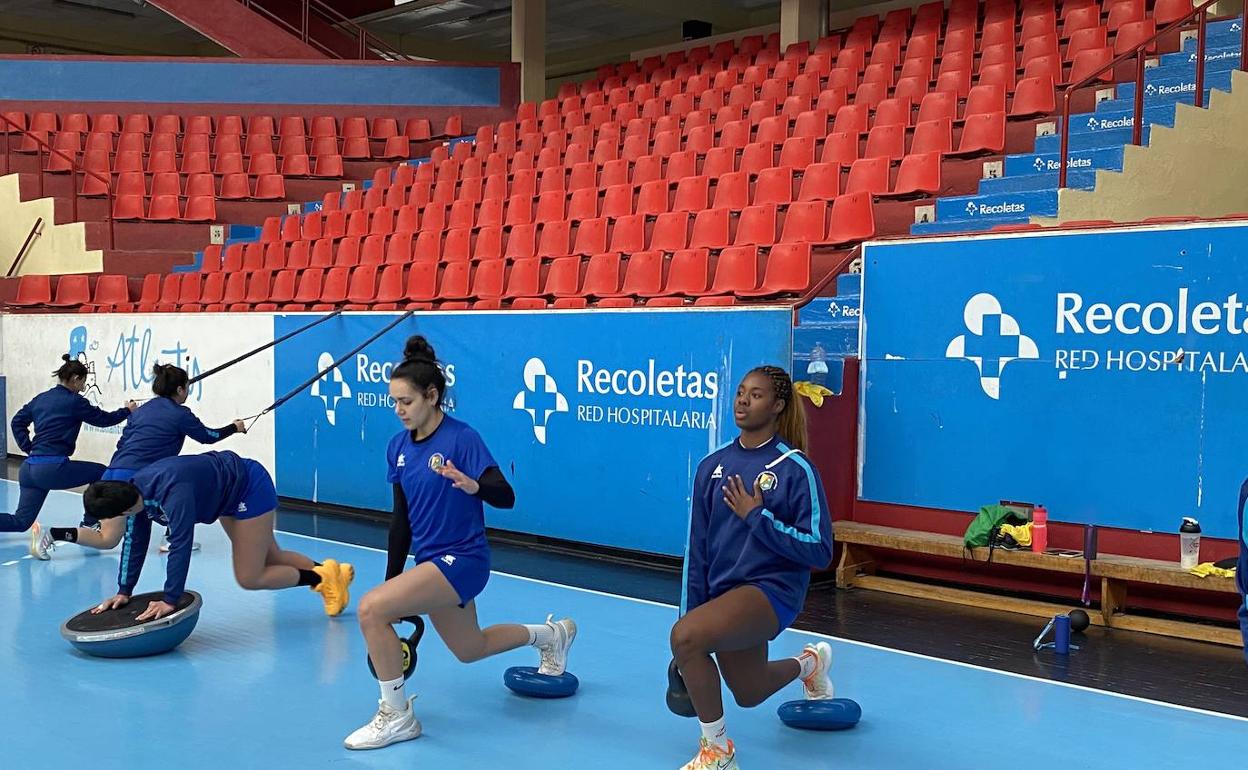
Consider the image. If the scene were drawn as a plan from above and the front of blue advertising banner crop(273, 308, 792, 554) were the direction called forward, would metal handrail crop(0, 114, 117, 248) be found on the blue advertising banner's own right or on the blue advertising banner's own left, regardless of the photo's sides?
on the blue advertising banner's own right

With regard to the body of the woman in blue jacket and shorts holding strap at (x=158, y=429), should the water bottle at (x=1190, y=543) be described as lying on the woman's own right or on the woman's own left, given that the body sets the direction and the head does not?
on the woman's own right

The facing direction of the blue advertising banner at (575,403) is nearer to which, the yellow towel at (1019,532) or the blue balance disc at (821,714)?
the blue balance disc

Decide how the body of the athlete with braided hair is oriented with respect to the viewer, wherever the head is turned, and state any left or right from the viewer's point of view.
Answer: facing the viewer and to the left of the viewer

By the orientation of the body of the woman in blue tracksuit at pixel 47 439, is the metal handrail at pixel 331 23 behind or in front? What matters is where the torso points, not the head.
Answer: in front

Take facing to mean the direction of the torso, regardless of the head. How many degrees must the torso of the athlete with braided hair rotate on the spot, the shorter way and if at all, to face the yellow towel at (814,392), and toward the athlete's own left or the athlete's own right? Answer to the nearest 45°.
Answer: approximately 135° to the athlete's own right

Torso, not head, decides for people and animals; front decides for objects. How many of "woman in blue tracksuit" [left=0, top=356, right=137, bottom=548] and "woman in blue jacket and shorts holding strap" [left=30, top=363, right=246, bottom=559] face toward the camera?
0

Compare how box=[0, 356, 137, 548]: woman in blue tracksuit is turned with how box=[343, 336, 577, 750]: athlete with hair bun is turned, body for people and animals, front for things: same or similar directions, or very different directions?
very different directions

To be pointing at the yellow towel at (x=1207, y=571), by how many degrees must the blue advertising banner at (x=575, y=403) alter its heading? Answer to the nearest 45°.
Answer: approximately 90° to its left
